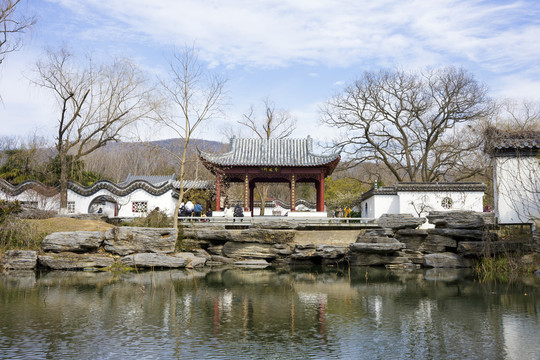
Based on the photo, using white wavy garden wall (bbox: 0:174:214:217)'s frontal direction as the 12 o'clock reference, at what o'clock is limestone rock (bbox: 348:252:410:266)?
The limestone rock is roughly at 11 o'clock from the white wavy garden wall.

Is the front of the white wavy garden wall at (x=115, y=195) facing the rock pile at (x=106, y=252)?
yes

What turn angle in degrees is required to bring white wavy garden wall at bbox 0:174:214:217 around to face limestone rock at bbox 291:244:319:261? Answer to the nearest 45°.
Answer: approximately 45° to its left

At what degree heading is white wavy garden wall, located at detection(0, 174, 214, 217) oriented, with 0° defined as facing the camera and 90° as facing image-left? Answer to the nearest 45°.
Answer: approximately 0°

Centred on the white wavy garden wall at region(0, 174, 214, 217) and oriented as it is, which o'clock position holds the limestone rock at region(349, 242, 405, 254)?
The limestone rock is roughly at 11 o'clock from the white wavy garden wall.

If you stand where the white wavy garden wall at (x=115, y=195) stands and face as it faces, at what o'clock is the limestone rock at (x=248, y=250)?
The limestone rock is roughly at 11 o'clock from the white wavy garden wall.

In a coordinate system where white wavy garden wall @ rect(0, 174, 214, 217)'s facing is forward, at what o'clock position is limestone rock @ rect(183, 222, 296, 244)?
The limestone rock is roughly at 11 o'clock from the white wavy garden wall.

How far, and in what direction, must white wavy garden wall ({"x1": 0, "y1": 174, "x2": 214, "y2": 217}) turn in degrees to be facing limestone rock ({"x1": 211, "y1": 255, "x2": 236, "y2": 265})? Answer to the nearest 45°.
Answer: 0° — it already faces it
